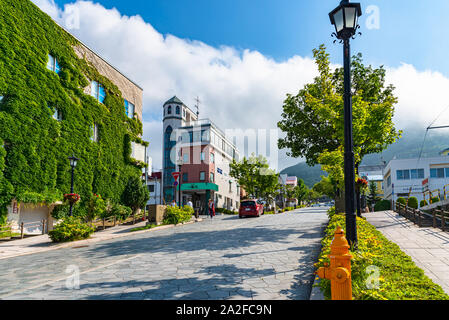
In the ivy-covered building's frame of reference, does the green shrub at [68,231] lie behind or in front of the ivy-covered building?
in front

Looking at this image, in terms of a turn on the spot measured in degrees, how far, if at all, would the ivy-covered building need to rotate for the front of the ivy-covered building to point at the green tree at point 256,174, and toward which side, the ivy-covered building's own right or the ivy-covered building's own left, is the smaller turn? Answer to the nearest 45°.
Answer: approximately 90° to the ivy-covered building's own left

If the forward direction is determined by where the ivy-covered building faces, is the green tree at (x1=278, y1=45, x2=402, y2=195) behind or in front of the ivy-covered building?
in front

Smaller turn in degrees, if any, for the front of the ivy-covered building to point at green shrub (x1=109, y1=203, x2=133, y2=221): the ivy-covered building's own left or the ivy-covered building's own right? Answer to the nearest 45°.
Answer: approximately 90° to the ivy-covered building's own left

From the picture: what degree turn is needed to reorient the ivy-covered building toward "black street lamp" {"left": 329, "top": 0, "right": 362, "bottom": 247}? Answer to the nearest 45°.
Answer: approximately 45° to its right

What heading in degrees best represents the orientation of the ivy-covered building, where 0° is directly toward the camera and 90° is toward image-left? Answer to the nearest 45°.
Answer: approximately 315°

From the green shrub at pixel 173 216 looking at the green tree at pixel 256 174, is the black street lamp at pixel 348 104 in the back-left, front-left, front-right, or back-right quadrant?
back-right

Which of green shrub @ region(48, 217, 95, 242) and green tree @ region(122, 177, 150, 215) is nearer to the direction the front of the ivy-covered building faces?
the green shrub

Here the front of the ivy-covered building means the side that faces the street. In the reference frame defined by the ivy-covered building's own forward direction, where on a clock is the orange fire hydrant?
The orange fire hydrant is roughly at 1 o'clock from the ivy-covered building.

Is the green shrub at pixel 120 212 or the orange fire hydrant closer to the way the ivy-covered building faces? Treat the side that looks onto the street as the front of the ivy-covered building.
the orange fire hydrant

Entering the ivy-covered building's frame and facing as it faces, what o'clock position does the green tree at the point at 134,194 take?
The green tree is roughly at 9 o'clock from the ivy-covered building.

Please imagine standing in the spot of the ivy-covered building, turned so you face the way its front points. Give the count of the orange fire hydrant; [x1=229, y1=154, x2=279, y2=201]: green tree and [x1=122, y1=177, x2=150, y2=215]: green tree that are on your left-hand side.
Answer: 2
